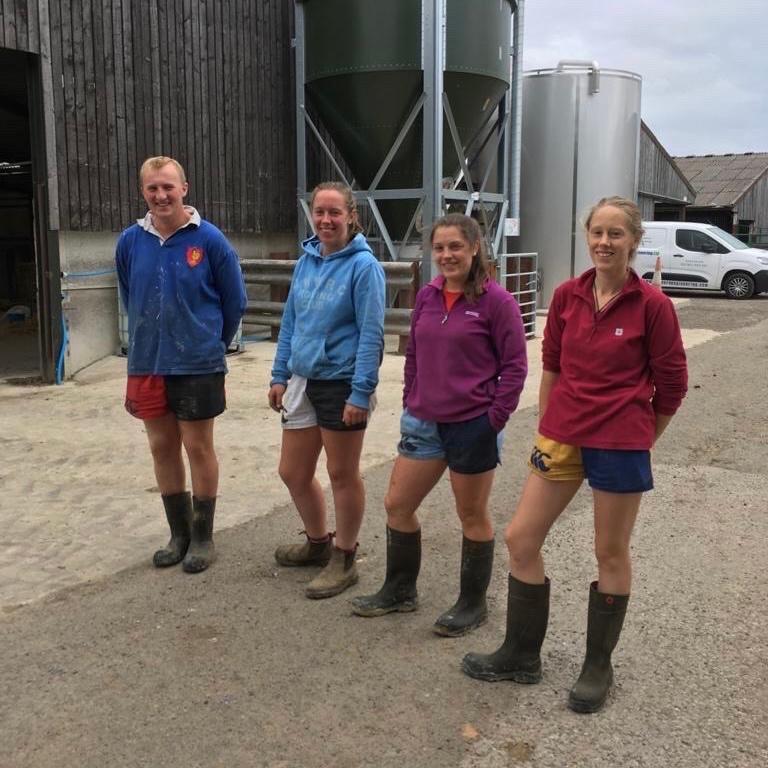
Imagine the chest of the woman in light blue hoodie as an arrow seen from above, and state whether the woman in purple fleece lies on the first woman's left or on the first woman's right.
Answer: on the first woman's left

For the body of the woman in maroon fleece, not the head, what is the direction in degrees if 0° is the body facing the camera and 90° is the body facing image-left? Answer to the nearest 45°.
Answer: approximately 45°

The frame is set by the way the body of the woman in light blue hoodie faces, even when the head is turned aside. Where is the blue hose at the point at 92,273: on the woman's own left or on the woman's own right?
on the woman's own right

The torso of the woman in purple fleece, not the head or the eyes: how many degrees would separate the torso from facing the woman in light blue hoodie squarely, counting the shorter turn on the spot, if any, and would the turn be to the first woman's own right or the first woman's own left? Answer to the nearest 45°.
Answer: approximately 90° to the first woman's own right

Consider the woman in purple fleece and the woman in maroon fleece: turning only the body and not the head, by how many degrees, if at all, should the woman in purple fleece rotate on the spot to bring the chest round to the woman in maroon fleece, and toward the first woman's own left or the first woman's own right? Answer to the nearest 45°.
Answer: approximately 90° to the first woman's own left

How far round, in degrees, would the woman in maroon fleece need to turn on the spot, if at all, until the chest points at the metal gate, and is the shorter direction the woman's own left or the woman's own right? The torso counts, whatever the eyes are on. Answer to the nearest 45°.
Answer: approximately 135° to the woman's own right

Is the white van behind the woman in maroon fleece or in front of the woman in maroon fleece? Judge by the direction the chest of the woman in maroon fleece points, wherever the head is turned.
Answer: behind

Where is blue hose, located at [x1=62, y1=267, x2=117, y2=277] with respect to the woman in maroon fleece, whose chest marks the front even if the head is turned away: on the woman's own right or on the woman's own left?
on the woman's own right

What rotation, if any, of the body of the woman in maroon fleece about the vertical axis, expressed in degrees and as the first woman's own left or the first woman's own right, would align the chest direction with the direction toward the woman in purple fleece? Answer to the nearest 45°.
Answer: approximately 90° to the first woman's own right

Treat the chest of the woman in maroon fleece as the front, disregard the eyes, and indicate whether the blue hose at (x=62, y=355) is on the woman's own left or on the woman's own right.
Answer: on the woman's own right

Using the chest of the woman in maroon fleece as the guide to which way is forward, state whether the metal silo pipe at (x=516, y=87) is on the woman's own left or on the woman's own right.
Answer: on the woman's own right
